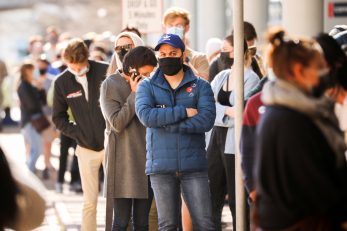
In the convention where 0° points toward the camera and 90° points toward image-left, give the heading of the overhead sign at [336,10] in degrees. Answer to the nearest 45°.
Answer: approximately 0°
